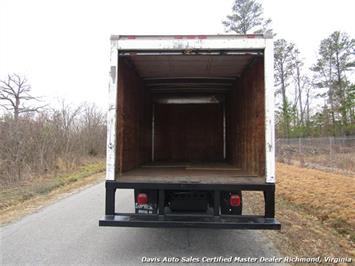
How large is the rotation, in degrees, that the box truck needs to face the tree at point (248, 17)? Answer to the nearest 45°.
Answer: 0° — it already faces it

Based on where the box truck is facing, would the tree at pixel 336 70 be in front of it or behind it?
in front

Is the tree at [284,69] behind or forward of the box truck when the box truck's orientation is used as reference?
forward

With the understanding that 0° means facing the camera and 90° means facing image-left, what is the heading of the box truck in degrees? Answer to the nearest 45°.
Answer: approximately 180°
